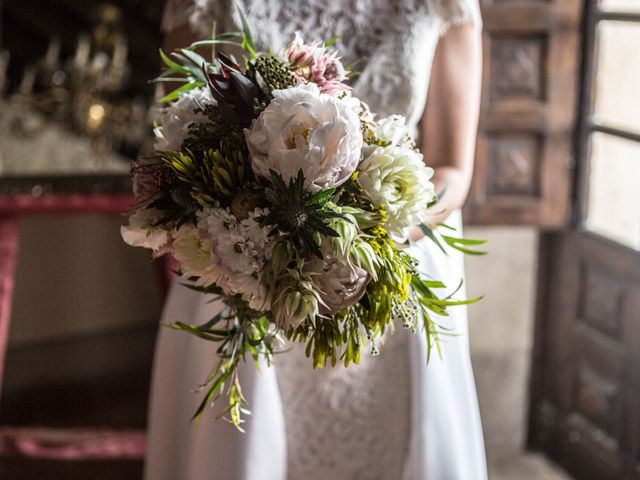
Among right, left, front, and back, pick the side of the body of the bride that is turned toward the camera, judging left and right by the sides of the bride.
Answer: front

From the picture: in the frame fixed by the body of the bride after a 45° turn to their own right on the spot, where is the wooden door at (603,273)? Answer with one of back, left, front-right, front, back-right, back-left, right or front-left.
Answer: back
